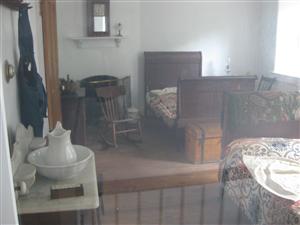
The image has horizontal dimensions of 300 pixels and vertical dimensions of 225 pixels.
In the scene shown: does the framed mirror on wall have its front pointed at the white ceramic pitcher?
yes

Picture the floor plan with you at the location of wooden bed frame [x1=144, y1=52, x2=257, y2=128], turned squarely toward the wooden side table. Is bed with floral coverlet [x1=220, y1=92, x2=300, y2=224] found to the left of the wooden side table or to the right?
left

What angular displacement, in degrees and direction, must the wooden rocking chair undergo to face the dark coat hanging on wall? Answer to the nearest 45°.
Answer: approximately 45° to its right

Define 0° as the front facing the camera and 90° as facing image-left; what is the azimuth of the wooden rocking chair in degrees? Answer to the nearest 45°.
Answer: approximately 315°

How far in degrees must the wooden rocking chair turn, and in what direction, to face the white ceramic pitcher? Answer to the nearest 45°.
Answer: approximately 45° to its right

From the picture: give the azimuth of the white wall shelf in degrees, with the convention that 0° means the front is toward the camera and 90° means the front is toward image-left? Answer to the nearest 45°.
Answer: approximately 0°

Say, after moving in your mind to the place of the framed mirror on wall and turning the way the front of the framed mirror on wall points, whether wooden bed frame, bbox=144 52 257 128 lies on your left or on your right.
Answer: on your left
